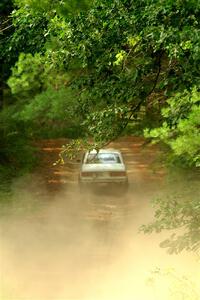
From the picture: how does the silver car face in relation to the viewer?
away from the camera
